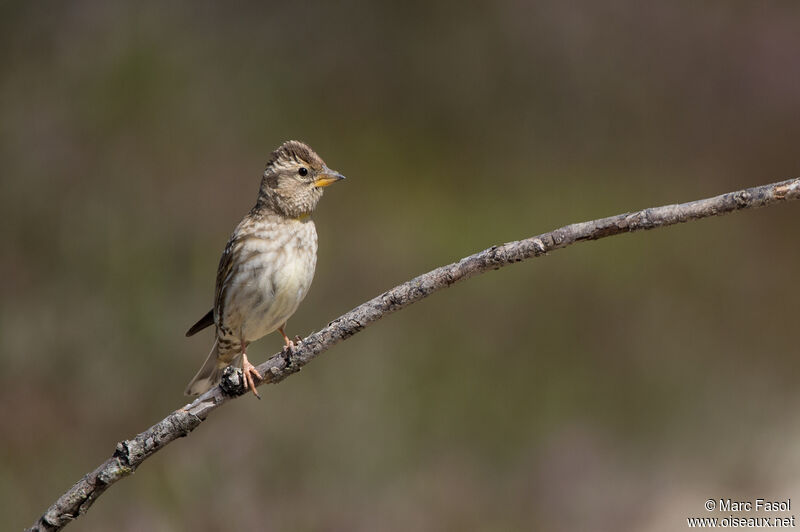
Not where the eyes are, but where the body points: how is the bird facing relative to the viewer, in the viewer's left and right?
facing the viewer and to the right of the viewer
